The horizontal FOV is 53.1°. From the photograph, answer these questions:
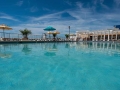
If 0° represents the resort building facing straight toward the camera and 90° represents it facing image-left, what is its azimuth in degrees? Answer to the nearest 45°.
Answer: approximately 45°
